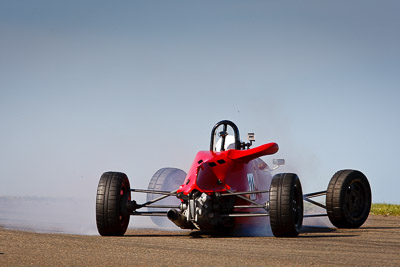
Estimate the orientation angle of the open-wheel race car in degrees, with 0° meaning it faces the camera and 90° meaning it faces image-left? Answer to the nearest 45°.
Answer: approximately 180°
